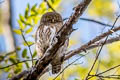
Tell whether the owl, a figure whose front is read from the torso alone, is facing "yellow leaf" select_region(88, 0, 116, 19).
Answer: no

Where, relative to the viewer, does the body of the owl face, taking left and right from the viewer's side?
facing the viewer
